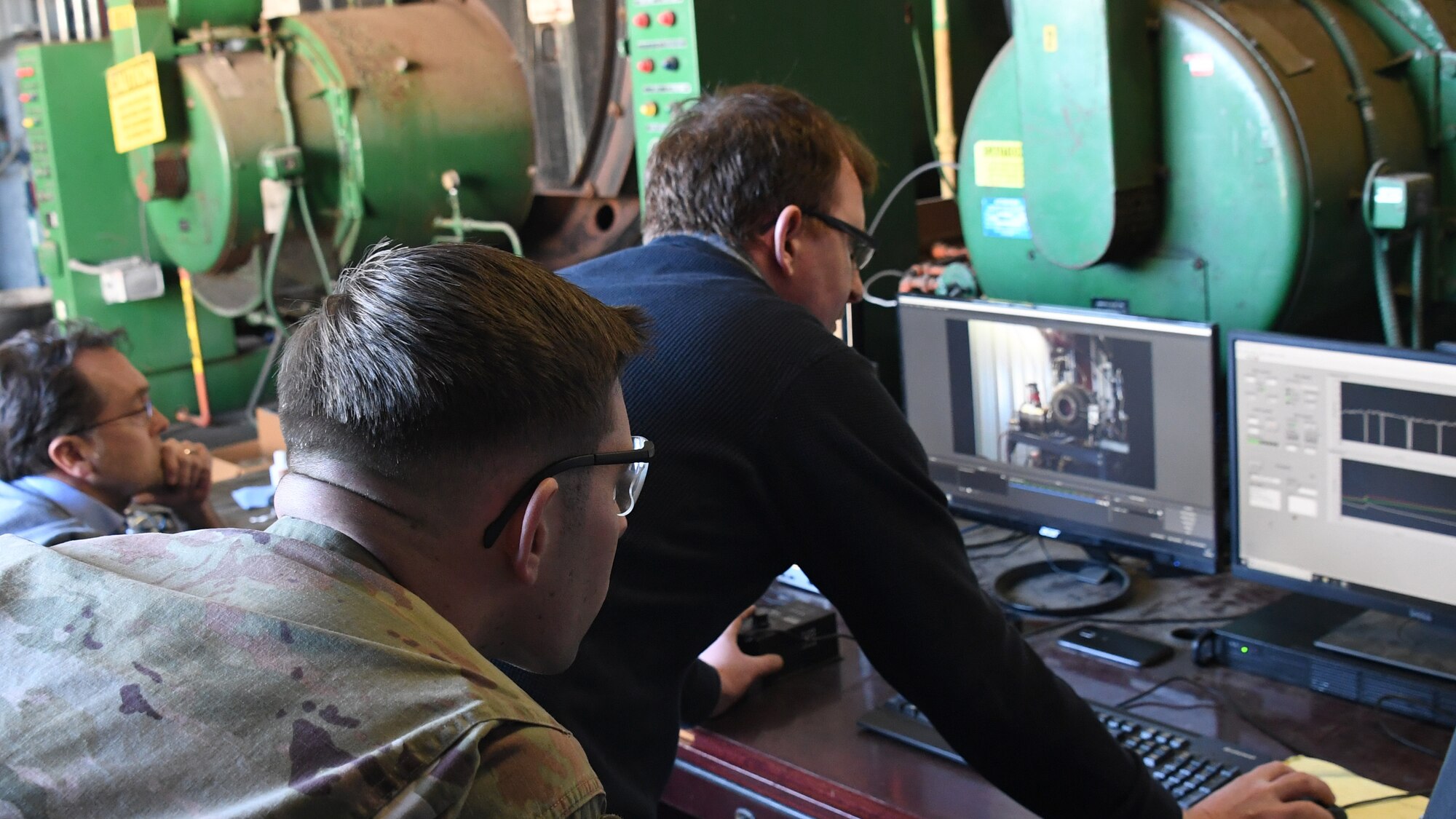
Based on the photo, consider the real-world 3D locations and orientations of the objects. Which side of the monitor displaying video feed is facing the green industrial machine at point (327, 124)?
right

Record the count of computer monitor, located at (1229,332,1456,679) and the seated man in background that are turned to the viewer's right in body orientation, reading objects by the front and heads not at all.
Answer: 1

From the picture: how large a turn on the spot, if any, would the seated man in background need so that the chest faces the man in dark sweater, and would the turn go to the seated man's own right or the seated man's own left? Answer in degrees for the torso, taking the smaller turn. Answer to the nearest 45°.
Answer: approximately 45° to the seated man's own right

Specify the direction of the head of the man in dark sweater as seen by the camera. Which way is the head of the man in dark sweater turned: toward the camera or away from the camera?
away from the camera

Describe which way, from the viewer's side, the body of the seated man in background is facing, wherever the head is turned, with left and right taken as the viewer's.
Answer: facing to the right of the viewer

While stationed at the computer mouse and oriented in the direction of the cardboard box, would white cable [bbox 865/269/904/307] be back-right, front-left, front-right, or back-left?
front-right

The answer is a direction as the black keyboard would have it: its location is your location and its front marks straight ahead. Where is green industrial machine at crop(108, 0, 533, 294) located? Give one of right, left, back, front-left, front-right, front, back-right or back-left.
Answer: right

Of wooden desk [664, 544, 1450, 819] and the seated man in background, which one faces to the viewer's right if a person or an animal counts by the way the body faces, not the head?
the seated man in background

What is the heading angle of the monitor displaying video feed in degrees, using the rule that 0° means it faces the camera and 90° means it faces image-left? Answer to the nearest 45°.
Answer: approximately 45°

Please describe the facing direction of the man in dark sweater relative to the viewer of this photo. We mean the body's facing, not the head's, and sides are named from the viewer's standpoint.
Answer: facing away from the viewer and to the right of the viewer

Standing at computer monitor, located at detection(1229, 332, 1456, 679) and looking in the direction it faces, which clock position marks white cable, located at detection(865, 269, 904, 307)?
The white cable is roughly at 3 o'clock from the computer monitor.
